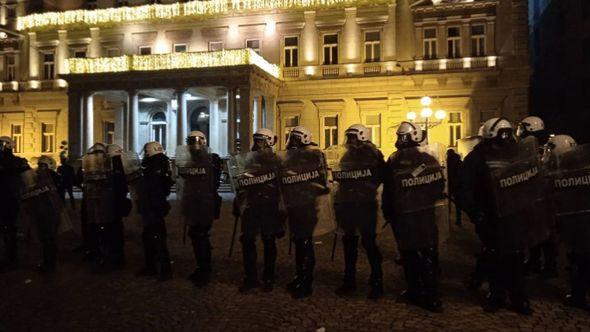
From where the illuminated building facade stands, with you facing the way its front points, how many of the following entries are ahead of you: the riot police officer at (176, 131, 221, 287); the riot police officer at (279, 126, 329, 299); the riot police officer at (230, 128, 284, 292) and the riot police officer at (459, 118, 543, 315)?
4

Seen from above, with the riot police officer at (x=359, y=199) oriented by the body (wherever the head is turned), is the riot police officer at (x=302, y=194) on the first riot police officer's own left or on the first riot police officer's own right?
on the first riot police officer's own right

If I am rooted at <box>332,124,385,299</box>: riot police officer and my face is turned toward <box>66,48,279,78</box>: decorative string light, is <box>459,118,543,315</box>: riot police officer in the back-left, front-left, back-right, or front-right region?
back-right

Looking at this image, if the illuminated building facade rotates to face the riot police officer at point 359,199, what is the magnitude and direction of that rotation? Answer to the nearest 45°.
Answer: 0° — it already faces them

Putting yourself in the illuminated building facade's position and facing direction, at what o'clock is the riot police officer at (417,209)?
The riot police officer is roughly at 12 o'clock from the illuminated building facade.

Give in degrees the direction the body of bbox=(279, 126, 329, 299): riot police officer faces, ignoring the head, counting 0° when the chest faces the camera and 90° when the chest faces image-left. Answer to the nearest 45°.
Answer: approximately 45°

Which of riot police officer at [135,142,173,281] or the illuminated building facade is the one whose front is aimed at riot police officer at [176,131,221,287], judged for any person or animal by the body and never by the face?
the illuminated building facade

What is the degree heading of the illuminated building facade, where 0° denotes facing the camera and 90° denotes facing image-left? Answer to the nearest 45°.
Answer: approximately 0°

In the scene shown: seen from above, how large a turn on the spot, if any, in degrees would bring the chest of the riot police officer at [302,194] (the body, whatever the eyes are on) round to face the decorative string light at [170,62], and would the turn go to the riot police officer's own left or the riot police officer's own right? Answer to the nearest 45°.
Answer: approximately 135° to the riot police officer's own right

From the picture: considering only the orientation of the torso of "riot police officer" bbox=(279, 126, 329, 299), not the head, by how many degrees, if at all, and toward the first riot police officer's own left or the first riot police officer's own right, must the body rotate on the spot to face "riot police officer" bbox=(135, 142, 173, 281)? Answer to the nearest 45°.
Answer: approximately 45° to the first riot police officer's own right
